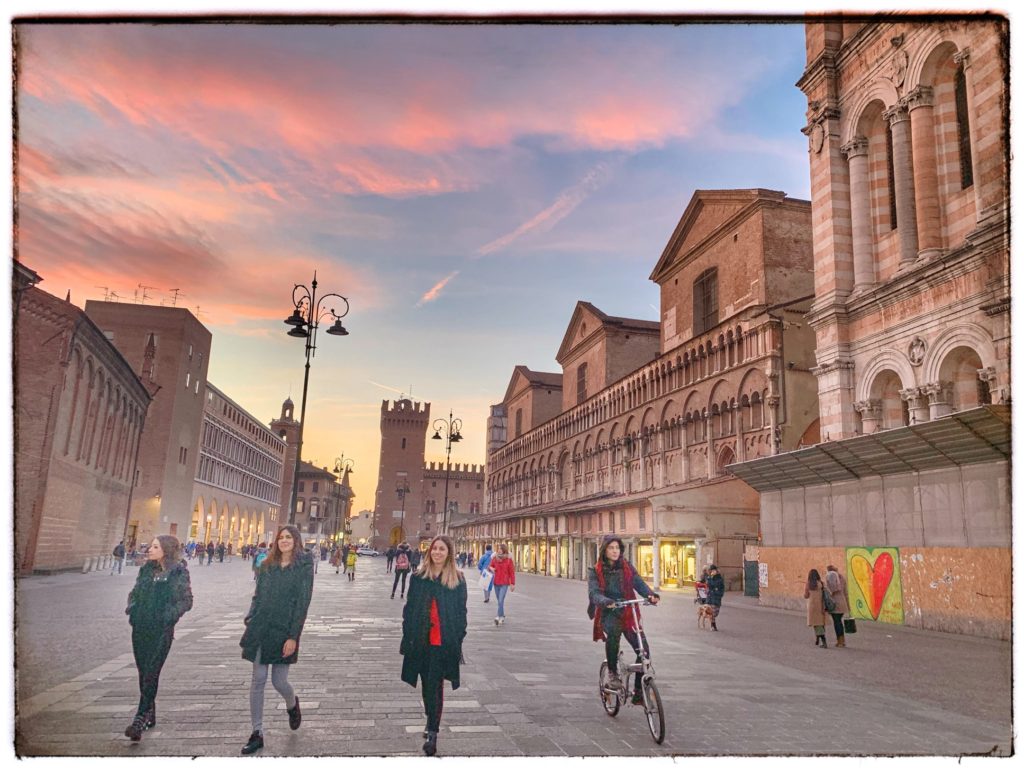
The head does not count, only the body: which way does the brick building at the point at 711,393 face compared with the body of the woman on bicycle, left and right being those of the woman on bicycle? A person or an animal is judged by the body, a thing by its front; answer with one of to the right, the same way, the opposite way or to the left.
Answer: to the right

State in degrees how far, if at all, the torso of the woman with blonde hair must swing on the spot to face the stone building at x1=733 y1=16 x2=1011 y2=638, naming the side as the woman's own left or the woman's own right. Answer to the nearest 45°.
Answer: approximately 135° to the woman's own left

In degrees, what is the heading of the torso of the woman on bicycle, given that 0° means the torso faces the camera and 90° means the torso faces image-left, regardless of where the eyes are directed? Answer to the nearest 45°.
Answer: approximately 315°

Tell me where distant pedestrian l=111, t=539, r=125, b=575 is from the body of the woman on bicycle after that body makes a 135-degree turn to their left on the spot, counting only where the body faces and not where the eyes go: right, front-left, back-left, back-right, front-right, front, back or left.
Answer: front-left

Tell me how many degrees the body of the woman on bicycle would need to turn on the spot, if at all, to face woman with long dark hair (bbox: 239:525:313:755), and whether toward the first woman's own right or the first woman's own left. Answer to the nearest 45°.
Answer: approximately 90° to the first woman's own right

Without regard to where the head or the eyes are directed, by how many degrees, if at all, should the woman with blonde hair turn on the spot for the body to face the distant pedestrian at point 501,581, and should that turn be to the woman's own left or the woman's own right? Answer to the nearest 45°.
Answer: approximately 180°

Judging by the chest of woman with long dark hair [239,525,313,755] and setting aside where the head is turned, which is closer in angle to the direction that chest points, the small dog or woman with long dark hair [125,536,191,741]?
the woman with long dark hair

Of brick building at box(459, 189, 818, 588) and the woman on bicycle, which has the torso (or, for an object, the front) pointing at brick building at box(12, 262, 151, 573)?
brick building at box(459, 189, 818, 588)

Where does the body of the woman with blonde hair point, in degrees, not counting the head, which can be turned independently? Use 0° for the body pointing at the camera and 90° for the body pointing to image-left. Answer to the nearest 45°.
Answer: approximately 0°

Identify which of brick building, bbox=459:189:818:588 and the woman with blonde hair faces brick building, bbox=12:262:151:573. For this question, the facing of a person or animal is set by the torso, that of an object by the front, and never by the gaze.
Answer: brick building, bbox=459:189:818:588

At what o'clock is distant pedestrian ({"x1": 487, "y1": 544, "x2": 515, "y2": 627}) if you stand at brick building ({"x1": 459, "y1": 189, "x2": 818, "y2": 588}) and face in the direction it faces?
The distant pedestrian is roughly at 11 o'clock from the brick building.

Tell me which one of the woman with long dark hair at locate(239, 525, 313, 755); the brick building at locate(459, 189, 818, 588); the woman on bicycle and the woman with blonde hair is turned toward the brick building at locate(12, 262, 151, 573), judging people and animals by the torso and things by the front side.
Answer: the brick building at locate(459, 189, 818, 588)

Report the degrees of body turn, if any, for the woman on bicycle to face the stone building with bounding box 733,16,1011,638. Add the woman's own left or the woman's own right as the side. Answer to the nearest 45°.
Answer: approximately 90° to the woman's own left

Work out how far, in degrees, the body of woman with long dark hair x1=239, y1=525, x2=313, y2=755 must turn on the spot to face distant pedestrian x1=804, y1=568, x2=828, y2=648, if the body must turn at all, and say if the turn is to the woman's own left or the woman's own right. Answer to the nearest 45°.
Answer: approximately 180°
